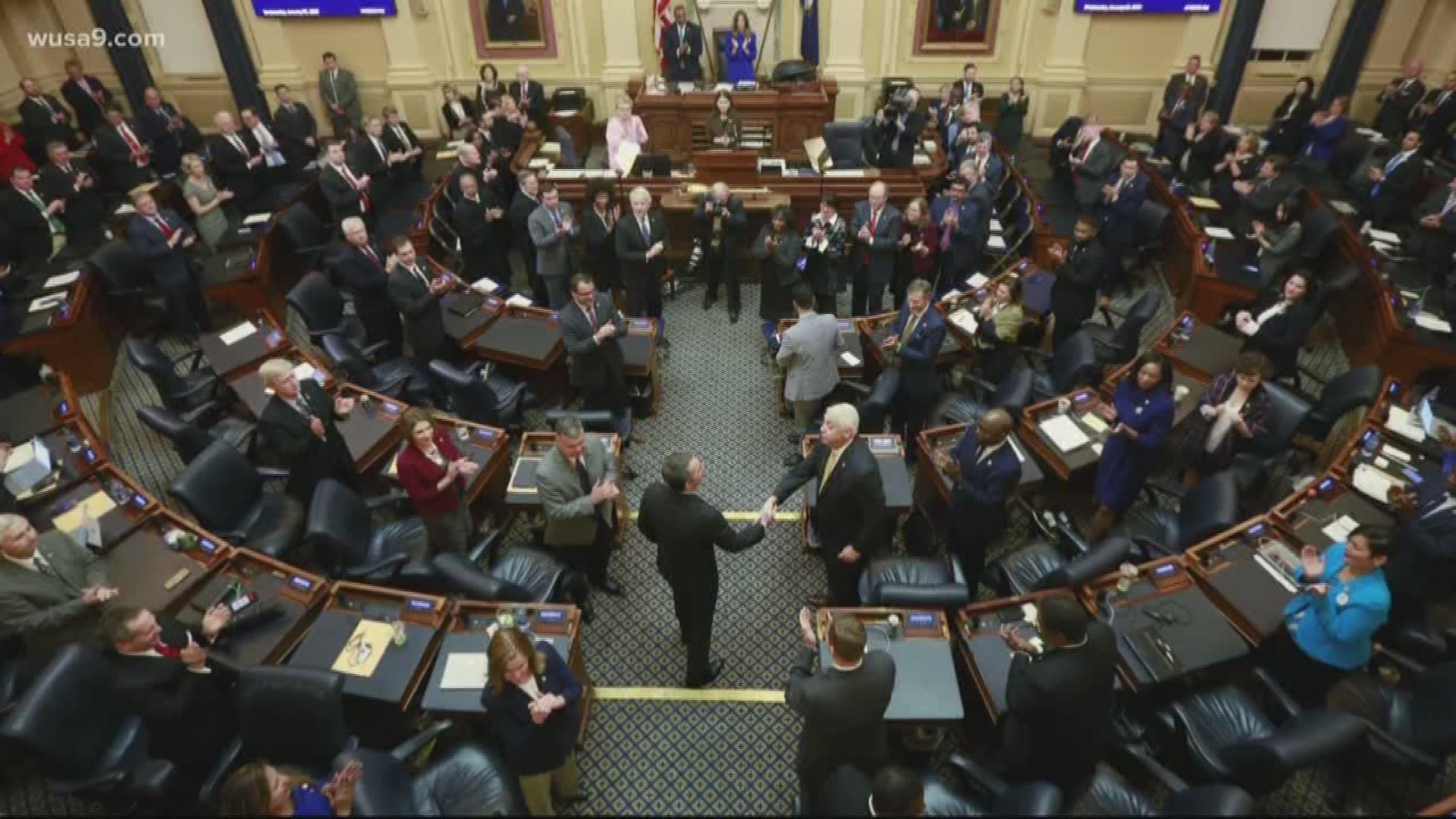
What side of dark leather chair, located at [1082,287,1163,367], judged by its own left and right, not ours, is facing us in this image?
left

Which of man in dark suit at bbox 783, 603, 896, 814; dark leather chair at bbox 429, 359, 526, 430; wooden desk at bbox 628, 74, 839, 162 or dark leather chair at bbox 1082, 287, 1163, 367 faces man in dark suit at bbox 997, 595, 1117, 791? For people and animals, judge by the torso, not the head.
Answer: the wooden desk

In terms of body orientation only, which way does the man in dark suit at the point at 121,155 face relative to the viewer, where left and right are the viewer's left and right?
facing the viewer and to the right of the viewer

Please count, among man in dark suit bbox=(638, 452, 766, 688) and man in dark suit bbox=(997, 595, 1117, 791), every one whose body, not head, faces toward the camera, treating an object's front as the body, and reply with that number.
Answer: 0

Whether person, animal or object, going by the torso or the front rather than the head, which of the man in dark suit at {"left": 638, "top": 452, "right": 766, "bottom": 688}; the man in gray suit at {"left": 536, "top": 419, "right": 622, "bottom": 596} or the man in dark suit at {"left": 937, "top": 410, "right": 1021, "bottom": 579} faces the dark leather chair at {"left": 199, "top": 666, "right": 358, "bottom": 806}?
the man in dark suit at {"left": 937, "top": 410, "right": 1021, "bottom": 579}

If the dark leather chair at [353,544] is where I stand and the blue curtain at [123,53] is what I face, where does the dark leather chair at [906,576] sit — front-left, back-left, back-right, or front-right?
back-right

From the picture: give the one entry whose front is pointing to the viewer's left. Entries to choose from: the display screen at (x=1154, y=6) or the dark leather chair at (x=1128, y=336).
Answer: the dark leather chair

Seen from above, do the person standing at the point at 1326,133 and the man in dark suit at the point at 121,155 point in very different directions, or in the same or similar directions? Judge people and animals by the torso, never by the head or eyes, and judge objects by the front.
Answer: very different directions

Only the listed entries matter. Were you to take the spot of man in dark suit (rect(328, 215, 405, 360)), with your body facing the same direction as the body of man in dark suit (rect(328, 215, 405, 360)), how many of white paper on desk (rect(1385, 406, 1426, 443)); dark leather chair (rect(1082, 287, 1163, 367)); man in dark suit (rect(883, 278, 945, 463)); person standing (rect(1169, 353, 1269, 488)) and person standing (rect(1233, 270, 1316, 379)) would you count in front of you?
5

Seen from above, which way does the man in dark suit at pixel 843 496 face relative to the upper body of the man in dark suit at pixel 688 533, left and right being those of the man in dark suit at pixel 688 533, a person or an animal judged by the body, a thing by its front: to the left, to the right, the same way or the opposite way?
the opposite way

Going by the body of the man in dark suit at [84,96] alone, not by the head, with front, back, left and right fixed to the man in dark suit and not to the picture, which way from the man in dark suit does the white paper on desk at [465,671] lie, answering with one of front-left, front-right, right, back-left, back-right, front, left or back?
front-right

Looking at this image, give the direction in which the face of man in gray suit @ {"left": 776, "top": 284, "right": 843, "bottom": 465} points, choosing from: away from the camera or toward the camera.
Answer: away from the camera

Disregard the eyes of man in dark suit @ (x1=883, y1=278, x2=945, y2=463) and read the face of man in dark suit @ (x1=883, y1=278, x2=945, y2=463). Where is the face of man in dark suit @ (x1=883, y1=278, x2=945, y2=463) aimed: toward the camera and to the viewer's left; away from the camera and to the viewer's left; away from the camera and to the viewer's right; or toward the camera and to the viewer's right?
toward the camera and to the viewer's left

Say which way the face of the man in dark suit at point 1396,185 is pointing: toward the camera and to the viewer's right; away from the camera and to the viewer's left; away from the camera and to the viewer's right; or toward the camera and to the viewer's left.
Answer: toward the camera and to the viewer's left

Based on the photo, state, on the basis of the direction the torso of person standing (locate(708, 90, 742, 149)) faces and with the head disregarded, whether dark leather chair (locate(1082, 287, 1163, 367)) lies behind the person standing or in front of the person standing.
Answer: in front
